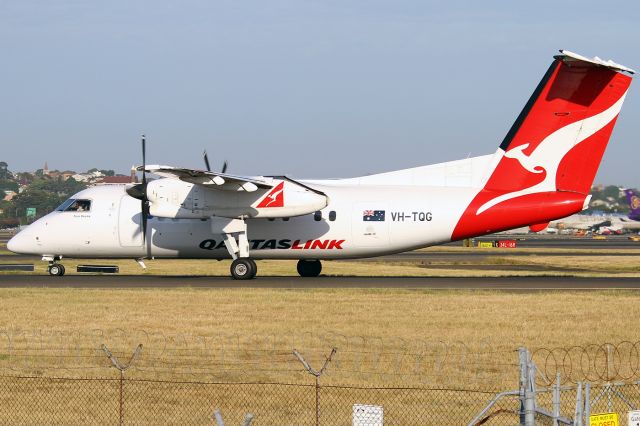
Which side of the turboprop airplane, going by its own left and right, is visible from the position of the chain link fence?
left

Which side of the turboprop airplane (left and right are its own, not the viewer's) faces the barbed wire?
left

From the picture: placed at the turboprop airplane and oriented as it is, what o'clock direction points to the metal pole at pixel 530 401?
The metal pole is roughly at 9 o'clock from the turboprop airplane.

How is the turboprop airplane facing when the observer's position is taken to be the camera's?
facing to the left of the viewer
